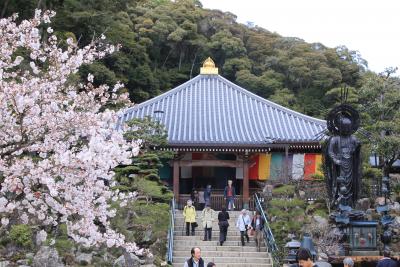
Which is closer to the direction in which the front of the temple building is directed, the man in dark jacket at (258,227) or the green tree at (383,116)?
the man in dark jacket

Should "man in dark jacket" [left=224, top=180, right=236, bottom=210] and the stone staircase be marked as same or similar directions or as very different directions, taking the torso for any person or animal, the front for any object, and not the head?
same or similar directions

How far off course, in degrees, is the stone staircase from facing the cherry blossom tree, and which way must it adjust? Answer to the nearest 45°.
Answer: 0° — it already faces it

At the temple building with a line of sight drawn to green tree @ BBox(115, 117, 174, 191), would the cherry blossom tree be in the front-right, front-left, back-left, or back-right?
front-left

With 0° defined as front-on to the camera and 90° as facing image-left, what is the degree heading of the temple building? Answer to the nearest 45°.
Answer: approximately 0°

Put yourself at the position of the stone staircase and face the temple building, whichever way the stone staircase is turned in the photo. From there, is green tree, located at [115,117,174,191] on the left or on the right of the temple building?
left

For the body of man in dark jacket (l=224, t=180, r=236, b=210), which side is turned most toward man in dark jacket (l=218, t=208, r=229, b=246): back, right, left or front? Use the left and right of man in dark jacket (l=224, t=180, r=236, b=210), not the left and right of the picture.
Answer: front

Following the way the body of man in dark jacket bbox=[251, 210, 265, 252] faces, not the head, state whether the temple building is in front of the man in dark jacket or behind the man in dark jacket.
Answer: behind

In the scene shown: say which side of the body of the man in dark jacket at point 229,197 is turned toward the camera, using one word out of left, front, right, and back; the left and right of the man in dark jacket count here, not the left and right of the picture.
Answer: front

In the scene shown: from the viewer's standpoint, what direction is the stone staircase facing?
toward the camera

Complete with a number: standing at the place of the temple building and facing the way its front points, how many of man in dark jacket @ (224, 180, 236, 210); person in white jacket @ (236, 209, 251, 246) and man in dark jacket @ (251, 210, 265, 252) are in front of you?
3

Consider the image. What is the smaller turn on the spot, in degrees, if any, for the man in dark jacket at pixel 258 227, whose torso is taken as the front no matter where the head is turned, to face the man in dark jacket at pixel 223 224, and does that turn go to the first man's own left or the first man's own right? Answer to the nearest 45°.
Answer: approximately 45° to the first man's own right

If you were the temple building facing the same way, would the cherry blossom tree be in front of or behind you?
in front

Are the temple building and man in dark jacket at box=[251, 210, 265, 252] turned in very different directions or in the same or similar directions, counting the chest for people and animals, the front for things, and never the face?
same or similar directions

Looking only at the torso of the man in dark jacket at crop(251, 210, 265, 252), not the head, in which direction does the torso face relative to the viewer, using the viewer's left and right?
facing the viewer

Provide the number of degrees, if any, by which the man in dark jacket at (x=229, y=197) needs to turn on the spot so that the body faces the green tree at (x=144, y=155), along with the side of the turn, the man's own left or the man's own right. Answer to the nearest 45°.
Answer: approximately 90° to the man's own right

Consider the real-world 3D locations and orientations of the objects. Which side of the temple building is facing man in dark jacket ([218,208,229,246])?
front

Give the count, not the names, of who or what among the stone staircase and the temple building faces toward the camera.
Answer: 2
